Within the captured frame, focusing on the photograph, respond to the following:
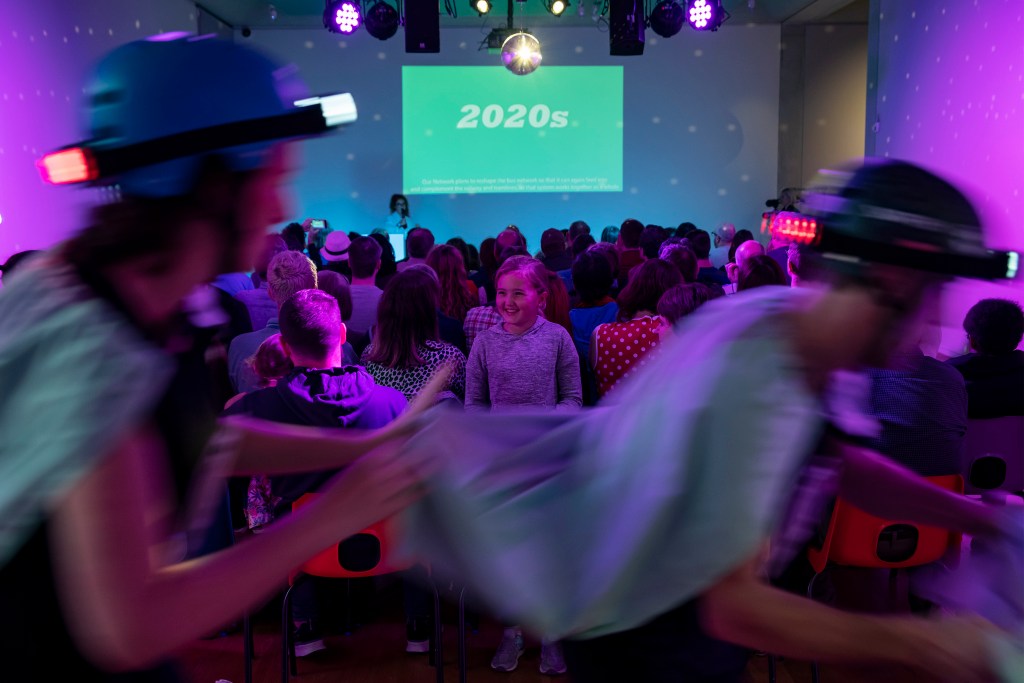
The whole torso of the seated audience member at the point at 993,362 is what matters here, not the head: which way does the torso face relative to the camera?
away from the camera

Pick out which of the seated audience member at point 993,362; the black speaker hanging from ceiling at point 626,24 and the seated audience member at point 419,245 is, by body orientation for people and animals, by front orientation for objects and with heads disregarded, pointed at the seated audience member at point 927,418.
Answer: the black speaker hanging from ceiling

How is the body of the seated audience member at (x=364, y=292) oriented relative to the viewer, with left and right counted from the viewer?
facing away from the viewer

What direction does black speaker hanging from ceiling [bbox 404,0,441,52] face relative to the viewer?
toward the camera

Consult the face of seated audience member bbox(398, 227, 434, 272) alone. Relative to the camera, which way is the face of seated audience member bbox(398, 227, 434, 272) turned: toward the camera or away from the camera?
away from the camera

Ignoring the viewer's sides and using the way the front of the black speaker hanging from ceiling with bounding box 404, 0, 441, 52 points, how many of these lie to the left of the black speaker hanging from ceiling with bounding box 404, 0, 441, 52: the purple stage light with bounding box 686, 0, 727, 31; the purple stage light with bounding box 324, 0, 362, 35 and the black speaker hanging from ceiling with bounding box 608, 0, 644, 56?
2

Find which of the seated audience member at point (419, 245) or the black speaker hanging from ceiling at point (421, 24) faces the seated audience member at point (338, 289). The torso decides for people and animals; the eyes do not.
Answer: the black speaker hanging from ceiling

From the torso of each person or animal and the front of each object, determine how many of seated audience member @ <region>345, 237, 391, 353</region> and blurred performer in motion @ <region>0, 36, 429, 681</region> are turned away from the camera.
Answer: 1

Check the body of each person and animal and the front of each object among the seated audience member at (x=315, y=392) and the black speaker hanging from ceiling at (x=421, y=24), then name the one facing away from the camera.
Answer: the seated audience member

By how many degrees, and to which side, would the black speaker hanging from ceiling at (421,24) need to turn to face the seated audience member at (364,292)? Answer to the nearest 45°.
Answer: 0° — it already faces them

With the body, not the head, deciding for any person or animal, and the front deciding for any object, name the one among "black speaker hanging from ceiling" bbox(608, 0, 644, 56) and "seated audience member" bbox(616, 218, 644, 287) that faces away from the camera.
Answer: the seated audience member

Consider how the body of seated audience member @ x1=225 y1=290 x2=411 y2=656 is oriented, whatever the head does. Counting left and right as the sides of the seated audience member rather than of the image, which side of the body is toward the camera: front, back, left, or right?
back

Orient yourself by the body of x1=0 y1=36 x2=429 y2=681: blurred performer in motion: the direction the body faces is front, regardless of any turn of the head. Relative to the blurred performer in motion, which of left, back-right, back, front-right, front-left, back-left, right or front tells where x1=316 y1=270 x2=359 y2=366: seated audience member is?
left

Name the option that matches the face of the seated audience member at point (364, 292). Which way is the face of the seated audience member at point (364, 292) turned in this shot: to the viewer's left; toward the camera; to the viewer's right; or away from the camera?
away from the camera

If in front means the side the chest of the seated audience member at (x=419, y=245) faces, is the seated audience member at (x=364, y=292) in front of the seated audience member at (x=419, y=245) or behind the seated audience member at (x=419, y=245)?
behind

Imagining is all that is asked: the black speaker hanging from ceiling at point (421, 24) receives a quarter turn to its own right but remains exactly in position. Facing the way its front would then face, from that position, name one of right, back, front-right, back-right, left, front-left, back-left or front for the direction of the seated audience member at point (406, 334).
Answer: left

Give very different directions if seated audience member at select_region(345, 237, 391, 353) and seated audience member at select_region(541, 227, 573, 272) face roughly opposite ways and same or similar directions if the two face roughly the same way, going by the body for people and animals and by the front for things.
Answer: same or similar directions

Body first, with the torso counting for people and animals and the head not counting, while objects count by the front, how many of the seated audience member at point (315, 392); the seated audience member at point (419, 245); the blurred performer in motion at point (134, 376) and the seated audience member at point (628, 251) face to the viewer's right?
1

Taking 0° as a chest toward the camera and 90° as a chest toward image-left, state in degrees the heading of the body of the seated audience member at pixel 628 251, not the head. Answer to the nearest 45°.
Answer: approximately 180°
